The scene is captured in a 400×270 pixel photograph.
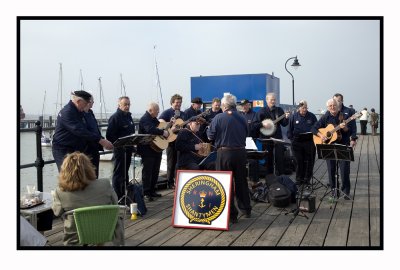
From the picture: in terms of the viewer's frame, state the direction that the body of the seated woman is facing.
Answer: away from the camera

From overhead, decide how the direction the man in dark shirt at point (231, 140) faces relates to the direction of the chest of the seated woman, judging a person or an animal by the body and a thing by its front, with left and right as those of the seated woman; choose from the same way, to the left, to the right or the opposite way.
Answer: the same way

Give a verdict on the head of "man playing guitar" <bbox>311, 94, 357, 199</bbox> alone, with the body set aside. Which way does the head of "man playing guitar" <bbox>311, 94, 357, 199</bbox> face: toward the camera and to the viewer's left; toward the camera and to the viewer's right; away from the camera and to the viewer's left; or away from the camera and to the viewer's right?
toward the camera and to the viewer's left

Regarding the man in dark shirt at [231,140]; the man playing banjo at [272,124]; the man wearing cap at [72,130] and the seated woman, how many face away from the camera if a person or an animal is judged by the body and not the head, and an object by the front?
2

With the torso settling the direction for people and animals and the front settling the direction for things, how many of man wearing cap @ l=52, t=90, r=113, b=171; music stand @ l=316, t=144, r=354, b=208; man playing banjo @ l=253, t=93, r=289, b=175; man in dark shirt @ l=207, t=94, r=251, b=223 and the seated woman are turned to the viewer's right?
1

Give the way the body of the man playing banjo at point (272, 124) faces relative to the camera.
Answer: toward the camera

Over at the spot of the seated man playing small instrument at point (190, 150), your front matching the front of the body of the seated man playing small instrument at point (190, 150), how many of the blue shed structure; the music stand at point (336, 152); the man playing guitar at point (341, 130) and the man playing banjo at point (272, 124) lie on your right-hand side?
0

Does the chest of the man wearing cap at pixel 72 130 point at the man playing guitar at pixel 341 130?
yes

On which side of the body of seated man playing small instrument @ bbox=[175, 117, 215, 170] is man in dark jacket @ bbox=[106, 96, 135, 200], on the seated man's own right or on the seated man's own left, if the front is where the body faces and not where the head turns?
on the seated man's own right

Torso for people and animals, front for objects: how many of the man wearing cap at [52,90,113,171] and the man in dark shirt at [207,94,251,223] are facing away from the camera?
1

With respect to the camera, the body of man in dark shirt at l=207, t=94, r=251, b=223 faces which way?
away from the camera

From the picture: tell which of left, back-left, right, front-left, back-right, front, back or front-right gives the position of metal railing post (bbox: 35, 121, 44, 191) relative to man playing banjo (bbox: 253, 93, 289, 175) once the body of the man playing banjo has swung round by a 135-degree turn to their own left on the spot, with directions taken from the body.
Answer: back

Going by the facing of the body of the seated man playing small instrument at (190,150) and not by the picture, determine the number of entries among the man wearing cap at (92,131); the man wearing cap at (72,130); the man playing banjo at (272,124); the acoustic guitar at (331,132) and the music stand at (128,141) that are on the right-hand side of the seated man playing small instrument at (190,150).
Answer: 3

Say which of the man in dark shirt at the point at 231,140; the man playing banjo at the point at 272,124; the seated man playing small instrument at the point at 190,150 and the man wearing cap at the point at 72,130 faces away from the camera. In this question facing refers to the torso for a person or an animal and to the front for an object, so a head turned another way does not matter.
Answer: the man in dark shirt

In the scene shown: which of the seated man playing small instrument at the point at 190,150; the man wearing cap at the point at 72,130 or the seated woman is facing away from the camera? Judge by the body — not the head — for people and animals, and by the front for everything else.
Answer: the seated woman

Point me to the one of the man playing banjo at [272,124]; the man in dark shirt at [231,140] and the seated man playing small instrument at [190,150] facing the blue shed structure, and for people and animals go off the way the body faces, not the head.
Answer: the man in dark shirt

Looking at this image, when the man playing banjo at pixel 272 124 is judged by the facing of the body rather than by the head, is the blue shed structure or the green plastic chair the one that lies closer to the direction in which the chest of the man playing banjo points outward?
the green plastic chair

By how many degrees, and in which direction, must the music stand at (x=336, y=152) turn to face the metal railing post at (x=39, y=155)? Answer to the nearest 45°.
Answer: approximately 135° to its left

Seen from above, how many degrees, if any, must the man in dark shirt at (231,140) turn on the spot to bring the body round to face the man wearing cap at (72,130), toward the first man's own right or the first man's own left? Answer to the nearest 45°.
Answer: approximately 90° to the first man's own left

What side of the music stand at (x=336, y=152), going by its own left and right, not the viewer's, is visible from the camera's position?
back

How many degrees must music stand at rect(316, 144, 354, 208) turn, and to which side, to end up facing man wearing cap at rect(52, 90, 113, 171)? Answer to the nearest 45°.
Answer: approximately 135° to its left

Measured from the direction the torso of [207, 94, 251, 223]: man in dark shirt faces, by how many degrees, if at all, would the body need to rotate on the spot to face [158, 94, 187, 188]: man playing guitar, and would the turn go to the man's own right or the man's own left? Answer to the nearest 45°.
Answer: approximately 45° to the man's own left
